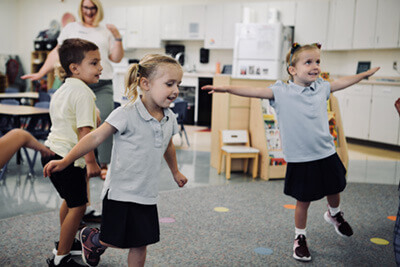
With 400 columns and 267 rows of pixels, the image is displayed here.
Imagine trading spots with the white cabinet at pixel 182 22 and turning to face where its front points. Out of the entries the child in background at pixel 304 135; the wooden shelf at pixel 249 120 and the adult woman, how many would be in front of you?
3

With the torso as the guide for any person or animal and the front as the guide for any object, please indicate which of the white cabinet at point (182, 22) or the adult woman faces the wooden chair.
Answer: the white cabinet

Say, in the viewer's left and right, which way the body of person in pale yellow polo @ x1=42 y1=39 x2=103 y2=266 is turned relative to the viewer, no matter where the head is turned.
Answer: facing to the right of the viewer

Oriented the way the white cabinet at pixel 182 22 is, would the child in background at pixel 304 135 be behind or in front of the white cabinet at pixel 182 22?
in front

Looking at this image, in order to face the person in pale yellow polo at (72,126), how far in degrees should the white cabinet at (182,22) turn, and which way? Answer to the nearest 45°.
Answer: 0° — it already faces them

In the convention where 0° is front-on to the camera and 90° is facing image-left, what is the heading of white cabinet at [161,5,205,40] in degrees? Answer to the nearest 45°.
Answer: approximately 0°

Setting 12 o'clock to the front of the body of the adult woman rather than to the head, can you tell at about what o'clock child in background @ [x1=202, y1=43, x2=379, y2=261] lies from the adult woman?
The child in background is roughly at 11 o'clock from the adult woman.
